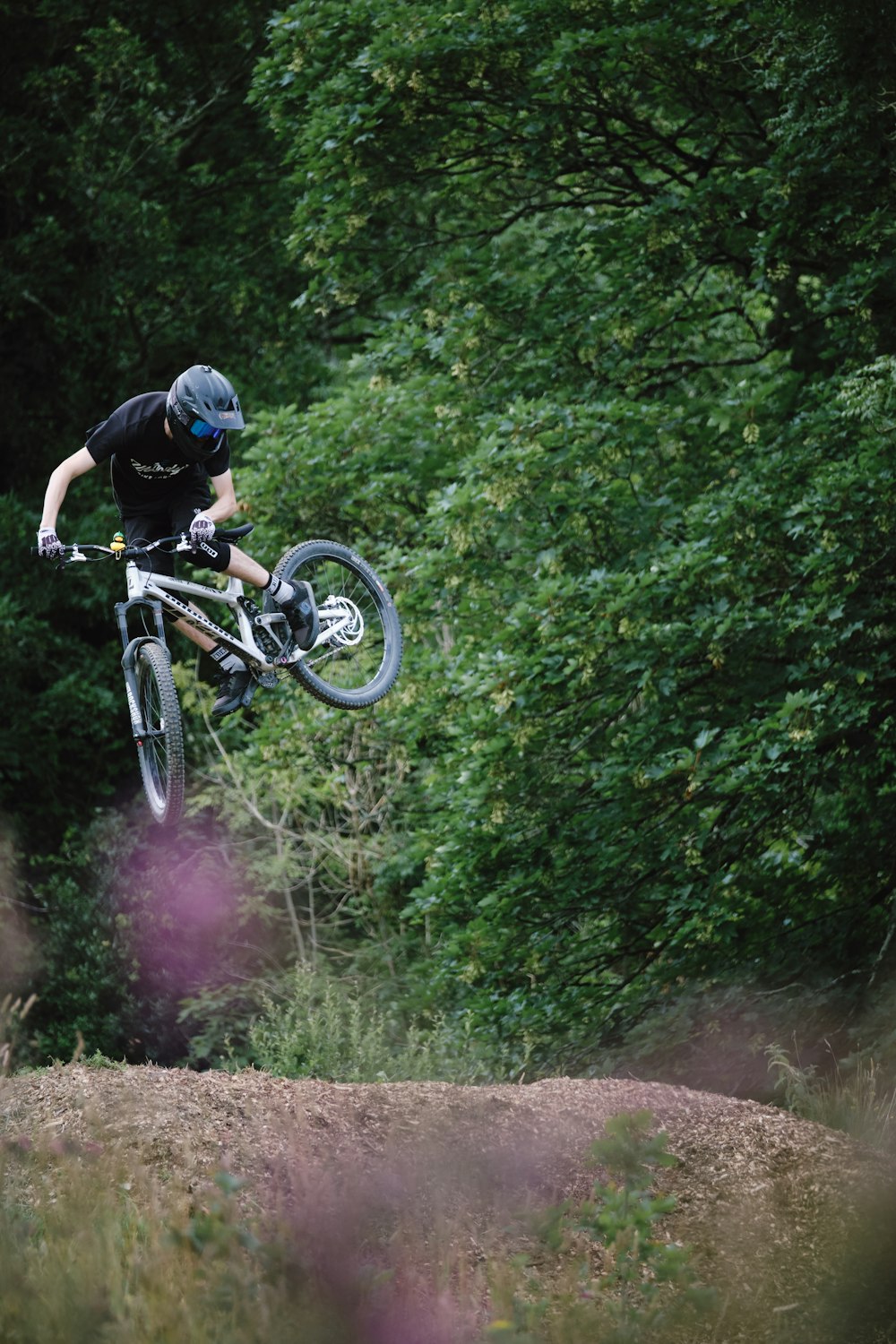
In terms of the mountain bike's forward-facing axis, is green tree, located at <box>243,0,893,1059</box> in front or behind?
behind
